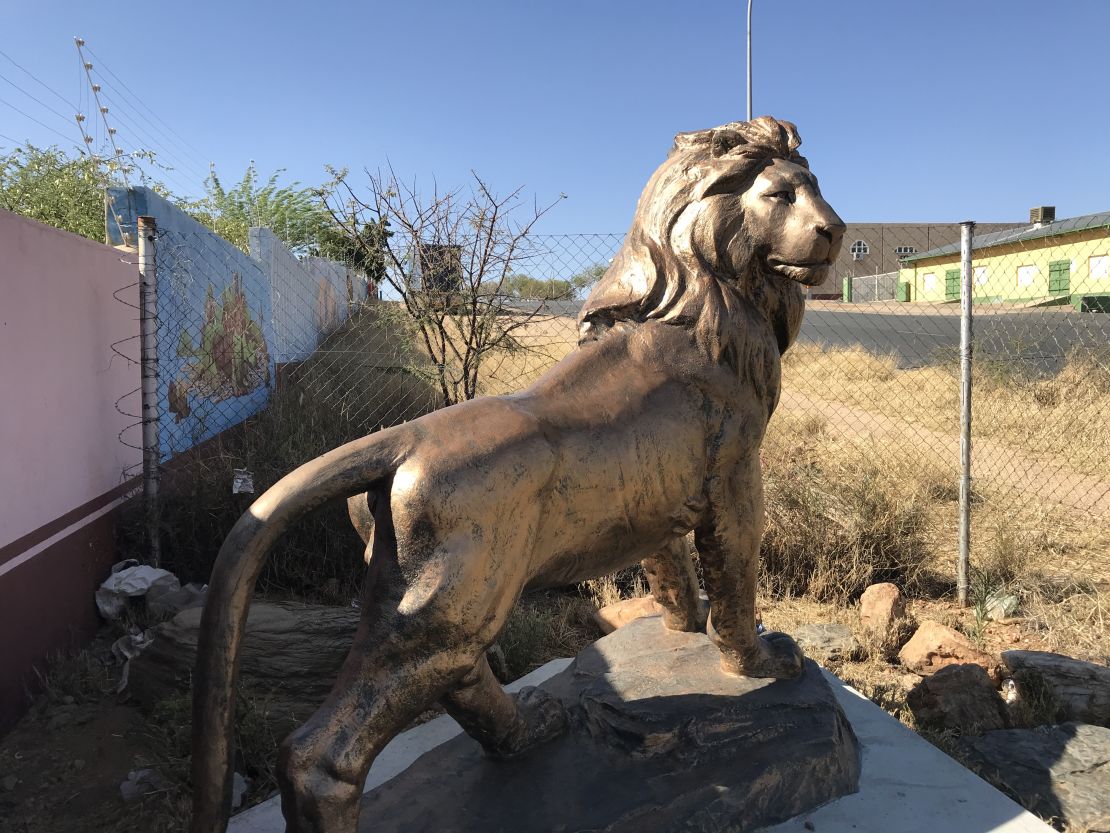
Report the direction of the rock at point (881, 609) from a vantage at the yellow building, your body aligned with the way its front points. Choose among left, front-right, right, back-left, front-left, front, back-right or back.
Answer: front-left

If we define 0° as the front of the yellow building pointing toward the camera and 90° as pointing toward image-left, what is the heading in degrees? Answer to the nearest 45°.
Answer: approximately 45°

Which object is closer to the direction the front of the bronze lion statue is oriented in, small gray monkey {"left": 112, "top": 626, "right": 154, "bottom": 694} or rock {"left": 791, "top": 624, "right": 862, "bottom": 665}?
the rock

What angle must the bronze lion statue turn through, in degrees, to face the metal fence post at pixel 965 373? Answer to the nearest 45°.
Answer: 0° — it already faces it

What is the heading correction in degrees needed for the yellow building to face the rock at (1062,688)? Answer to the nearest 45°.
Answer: approximately 45° to its left

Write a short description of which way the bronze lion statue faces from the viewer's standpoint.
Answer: facing away from the viewer and to the right of the viewer

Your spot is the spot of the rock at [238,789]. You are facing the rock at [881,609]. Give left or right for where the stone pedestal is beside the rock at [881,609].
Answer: right

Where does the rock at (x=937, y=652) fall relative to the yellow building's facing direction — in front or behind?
in front

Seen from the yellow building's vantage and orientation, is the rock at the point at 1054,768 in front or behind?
in front

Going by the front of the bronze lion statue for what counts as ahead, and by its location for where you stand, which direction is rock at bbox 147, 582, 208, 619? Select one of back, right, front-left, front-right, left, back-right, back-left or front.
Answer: left

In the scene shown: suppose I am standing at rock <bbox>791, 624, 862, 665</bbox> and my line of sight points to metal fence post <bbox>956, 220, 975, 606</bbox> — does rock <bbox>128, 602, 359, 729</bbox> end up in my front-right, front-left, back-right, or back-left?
back-left

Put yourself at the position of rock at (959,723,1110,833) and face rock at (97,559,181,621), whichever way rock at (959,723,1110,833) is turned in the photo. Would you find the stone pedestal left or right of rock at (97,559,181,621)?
left

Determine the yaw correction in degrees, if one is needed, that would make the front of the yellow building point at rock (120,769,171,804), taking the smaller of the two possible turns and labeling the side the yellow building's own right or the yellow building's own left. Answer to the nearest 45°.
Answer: approximately 45° to the yellow building's own left

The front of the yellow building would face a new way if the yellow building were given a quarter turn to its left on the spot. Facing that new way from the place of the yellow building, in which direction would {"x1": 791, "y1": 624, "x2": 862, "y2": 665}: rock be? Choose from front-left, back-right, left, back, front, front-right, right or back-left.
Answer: front-right

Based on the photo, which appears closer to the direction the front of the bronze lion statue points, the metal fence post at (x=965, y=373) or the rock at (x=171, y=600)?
the metal fence post
